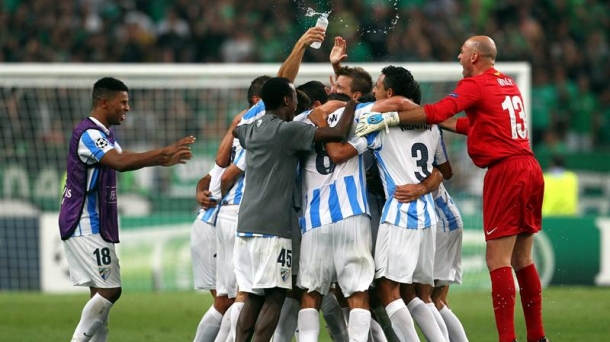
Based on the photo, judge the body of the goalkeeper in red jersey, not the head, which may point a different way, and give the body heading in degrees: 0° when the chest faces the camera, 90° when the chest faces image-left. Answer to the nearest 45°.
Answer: approximately 135°
